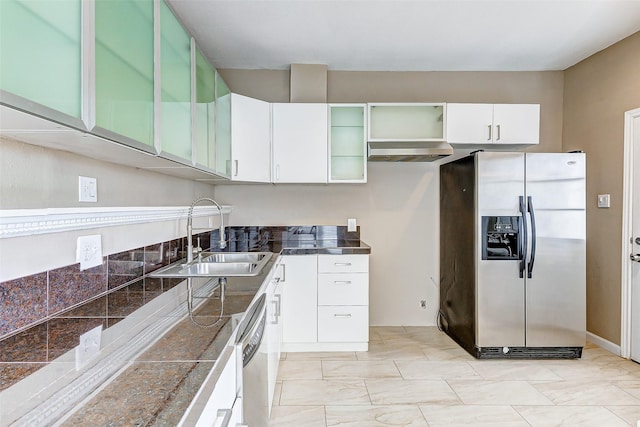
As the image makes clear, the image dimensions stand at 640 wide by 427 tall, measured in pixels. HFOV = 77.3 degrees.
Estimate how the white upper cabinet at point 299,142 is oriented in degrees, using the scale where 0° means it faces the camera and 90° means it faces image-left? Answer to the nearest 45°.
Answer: approximately 0°

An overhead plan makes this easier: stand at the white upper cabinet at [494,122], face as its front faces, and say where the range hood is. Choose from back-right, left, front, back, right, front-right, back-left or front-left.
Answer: front-right

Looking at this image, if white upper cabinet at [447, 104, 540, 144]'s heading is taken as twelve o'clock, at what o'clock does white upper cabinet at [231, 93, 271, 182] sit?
white upper cabinet at [231, 93, 271, 182] is roughly at 2 o'clock from white upper cabinet at [447, 104, 540, 144].

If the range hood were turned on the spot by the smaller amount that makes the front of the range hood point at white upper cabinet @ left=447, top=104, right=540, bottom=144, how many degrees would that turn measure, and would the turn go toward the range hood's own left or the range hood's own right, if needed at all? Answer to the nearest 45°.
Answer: approximately 135° to the range hood's own left

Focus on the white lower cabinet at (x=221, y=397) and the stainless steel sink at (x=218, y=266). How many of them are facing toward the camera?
0

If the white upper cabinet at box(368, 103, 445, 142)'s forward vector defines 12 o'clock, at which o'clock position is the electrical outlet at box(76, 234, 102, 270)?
The electrical outlet is roughly at 1 o'clock from the white upper cabinet.

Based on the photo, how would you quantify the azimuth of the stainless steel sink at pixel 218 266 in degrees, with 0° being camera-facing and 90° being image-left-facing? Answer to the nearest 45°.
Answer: approximately 270°

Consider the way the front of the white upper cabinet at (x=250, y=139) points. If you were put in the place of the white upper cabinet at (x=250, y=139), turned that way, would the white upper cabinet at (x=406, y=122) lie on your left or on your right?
on your left

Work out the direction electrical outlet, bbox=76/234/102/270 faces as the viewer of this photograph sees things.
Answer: facing the viewer and to the right of the viewer

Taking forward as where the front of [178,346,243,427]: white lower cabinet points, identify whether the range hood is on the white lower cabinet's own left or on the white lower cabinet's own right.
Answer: on the white lower cabinet's own left

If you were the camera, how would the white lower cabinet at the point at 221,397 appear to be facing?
facing to the right of the viewer

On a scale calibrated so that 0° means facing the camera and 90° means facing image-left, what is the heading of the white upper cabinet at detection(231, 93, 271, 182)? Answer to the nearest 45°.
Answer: approximately 315°

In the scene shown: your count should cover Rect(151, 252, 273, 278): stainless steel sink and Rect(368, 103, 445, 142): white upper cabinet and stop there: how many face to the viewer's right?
1
